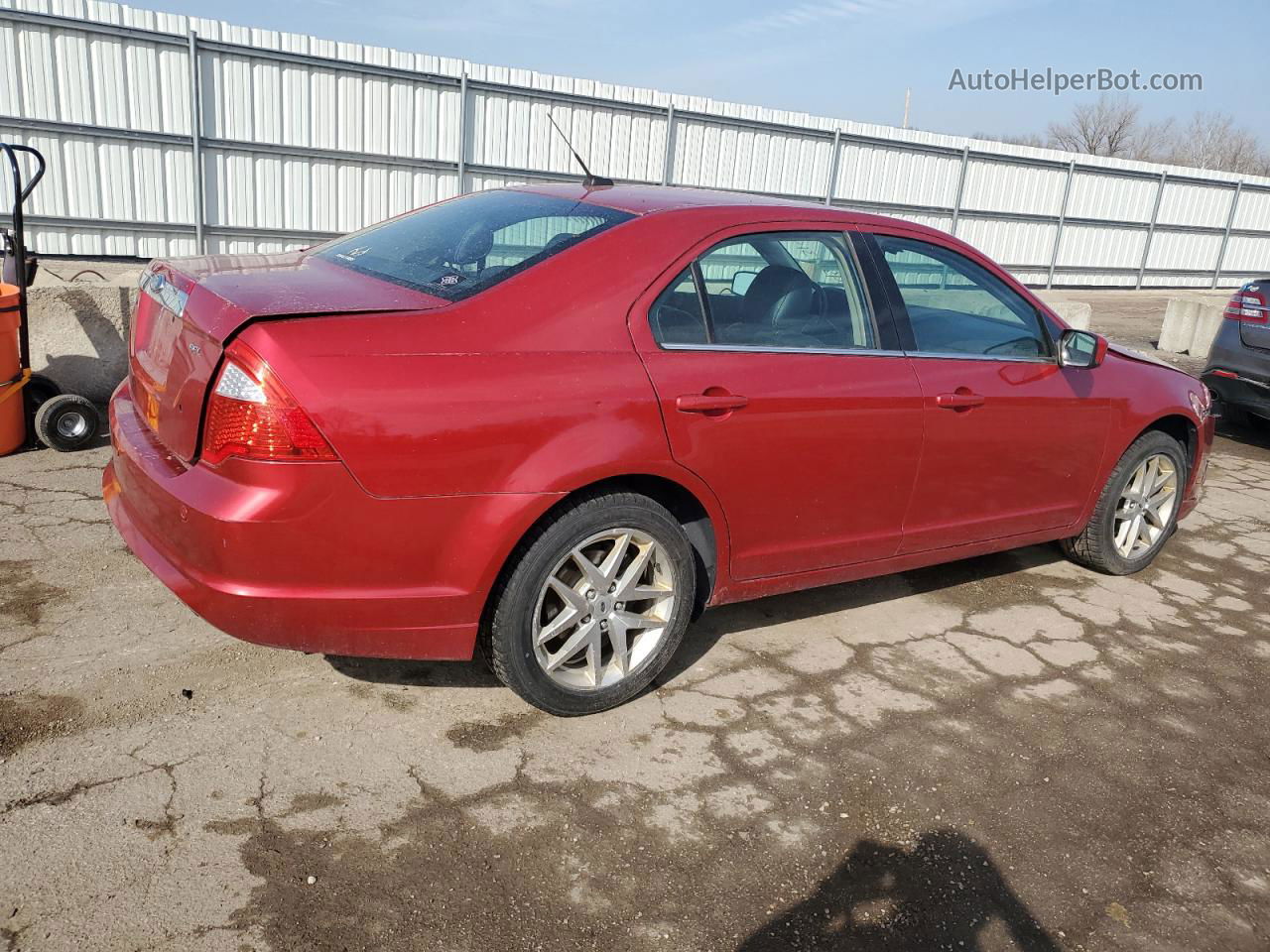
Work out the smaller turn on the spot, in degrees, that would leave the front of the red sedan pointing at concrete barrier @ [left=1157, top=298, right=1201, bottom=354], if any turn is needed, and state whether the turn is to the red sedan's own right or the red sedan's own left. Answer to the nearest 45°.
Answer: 0° — it already faces it

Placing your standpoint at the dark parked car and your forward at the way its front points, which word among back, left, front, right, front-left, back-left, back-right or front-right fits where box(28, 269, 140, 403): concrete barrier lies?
back

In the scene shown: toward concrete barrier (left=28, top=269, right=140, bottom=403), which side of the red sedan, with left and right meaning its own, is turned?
left

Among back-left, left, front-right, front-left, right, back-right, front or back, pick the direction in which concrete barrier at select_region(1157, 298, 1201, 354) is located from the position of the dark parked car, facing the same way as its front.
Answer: front-left

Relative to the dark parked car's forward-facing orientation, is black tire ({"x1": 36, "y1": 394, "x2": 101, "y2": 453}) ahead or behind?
behind

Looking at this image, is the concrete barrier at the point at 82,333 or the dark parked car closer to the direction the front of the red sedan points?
the dark parked car

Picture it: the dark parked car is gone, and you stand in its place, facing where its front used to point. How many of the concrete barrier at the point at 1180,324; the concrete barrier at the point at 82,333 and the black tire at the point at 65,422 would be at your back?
2

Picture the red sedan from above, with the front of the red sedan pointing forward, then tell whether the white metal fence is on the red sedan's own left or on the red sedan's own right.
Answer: on the red sedan's own left

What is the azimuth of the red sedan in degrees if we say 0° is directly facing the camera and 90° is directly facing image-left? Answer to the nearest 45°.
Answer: approximately 225°

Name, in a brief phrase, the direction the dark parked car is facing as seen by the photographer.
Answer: facing away from the viewer and to the right of the viewer

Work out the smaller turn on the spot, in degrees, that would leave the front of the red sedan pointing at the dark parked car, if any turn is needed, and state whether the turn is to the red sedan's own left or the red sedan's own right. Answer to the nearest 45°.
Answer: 0° — it already faces it

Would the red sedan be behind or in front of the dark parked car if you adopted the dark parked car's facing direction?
behind
